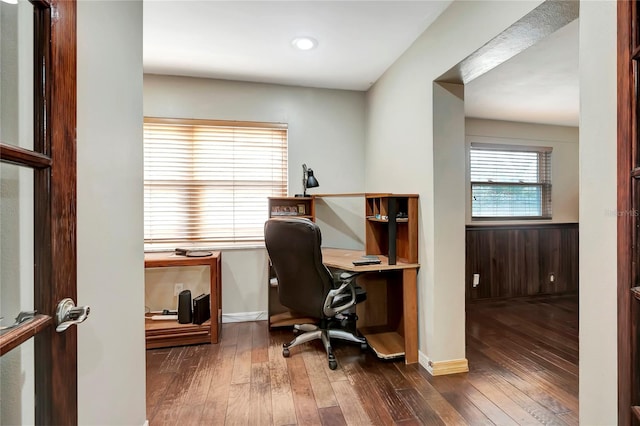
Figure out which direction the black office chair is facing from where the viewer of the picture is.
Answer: facing away from the viewer and to the right of the viewer

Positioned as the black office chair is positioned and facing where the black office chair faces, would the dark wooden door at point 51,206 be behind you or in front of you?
behind

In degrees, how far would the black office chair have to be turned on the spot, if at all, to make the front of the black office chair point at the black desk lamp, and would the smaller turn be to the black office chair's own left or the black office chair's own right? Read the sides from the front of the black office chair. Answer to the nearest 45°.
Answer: approximately 45° to the black office chair's own left

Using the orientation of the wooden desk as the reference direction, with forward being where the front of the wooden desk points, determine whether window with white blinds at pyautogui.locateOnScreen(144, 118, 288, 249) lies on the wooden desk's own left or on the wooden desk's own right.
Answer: on the wooden desk's own right

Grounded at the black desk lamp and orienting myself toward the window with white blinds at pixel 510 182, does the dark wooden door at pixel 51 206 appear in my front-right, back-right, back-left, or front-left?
back-right

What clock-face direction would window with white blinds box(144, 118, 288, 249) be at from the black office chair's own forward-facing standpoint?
The window with white blinds is roughly at 9 o'clock from the black office chair.

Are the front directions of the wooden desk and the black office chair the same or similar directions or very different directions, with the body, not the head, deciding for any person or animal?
very different directions

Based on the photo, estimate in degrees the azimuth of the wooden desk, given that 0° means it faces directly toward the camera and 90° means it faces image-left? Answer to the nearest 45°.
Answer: approximately 45°

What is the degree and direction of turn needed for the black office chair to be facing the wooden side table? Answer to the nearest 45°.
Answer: approximately 135° to its left
